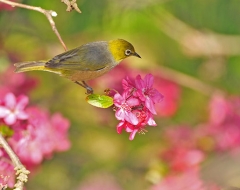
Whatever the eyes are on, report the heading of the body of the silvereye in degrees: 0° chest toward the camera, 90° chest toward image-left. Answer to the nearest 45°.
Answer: approximately 270°
